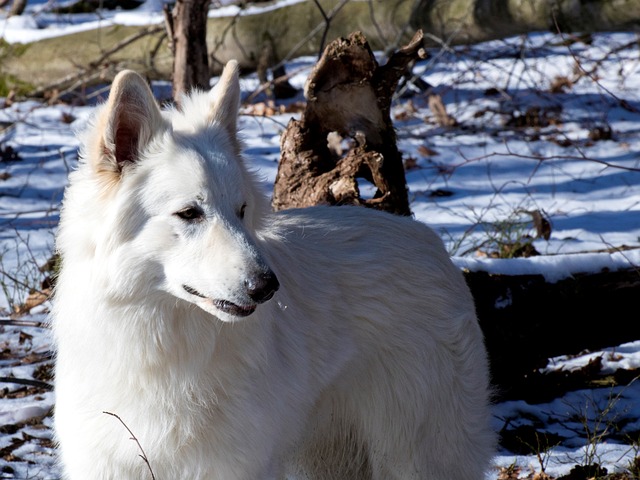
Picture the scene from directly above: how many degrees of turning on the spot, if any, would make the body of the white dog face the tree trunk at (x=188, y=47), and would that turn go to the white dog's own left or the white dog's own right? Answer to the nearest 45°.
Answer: approximately 135° to the white dog's own right

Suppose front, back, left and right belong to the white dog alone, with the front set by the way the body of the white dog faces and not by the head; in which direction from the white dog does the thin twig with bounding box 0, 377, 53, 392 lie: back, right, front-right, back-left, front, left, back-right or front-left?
right

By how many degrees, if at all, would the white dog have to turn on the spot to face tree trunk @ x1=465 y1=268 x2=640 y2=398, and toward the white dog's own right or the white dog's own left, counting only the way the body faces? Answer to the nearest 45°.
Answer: approximately 180°

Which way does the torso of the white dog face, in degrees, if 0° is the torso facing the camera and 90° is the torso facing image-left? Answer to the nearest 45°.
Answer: approximately 45°

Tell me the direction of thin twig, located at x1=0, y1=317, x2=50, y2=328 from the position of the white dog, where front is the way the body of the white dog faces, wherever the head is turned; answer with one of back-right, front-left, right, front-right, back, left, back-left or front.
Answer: right

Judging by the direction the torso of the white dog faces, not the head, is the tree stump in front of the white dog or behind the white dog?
behind
